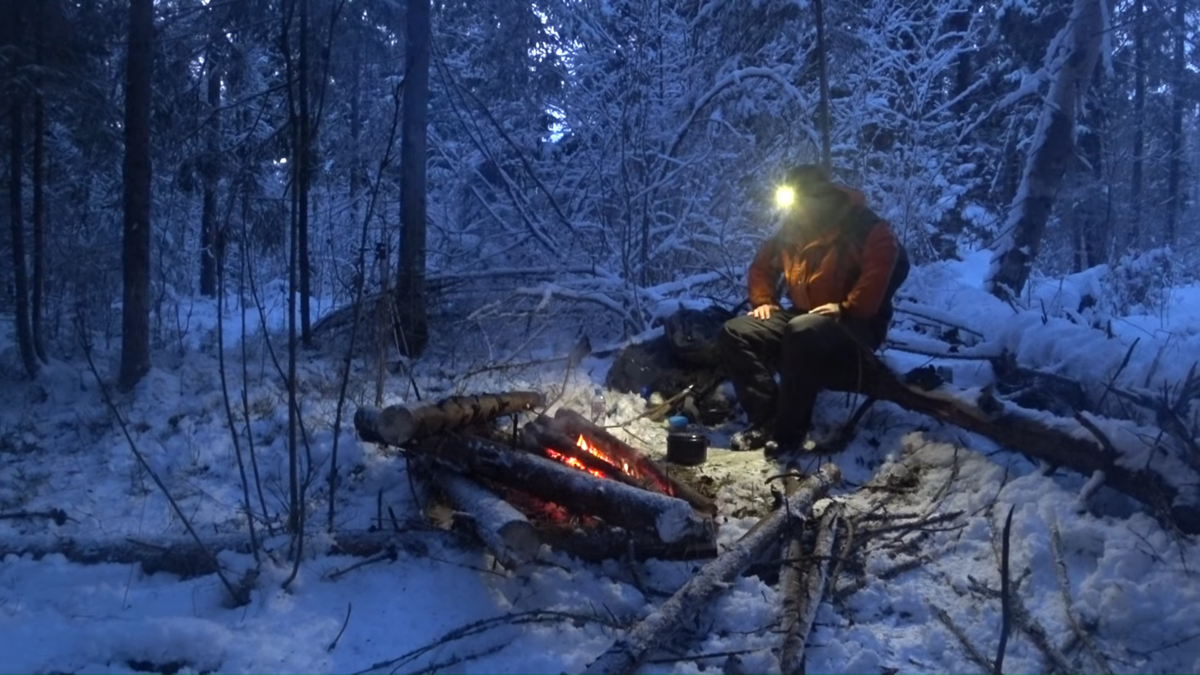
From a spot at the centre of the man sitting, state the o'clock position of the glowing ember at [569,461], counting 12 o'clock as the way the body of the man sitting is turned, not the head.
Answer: The glowing ember is roughly at 12 o'clock from the man sitting.

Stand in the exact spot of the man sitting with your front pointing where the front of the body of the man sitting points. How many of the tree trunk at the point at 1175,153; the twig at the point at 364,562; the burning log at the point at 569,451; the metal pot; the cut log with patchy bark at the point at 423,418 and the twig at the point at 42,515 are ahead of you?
5

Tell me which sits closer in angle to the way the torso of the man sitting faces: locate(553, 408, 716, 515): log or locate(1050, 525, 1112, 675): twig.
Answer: the log

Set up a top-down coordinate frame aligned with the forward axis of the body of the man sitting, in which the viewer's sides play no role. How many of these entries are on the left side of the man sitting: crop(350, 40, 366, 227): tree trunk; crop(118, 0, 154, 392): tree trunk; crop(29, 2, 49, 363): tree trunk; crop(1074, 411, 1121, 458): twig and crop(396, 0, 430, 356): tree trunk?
1

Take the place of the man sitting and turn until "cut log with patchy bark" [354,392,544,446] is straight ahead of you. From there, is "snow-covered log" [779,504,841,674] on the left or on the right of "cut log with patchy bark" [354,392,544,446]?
left

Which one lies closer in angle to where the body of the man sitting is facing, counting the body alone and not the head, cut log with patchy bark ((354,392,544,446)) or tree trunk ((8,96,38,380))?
the cut log with patchy bark

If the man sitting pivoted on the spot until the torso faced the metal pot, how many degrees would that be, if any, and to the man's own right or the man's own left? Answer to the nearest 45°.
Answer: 0° — they already face it

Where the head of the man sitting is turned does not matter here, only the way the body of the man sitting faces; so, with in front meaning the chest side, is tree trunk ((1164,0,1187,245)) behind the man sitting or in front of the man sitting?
behind

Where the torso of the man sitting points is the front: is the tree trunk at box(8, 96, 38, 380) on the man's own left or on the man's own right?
on the man's own right

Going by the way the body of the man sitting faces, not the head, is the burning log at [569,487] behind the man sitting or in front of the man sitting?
in front

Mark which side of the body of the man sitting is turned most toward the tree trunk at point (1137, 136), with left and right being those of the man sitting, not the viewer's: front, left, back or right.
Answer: back

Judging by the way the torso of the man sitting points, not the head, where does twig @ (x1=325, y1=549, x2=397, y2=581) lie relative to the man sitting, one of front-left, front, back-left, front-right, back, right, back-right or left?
front

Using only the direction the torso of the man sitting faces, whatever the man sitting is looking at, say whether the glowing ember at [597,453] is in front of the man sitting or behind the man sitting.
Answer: in front

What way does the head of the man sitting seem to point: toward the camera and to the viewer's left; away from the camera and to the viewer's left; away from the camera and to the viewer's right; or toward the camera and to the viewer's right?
toward the camera and to the viewer's left

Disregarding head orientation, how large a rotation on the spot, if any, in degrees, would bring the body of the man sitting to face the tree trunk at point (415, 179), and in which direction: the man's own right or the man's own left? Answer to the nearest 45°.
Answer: approximately 90° to the man's own right

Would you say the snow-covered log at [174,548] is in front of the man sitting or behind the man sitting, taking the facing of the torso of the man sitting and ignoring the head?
in front

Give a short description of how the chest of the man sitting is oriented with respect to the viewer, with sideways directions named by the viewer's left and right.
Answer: facing the viewer and to the left of the viewer

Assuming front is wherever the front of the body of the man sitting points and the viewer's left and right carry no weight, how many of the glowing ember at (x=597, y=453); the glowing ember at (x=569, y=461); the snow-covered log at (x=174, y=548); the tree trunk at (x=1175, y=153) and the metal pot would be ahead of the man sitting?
4
